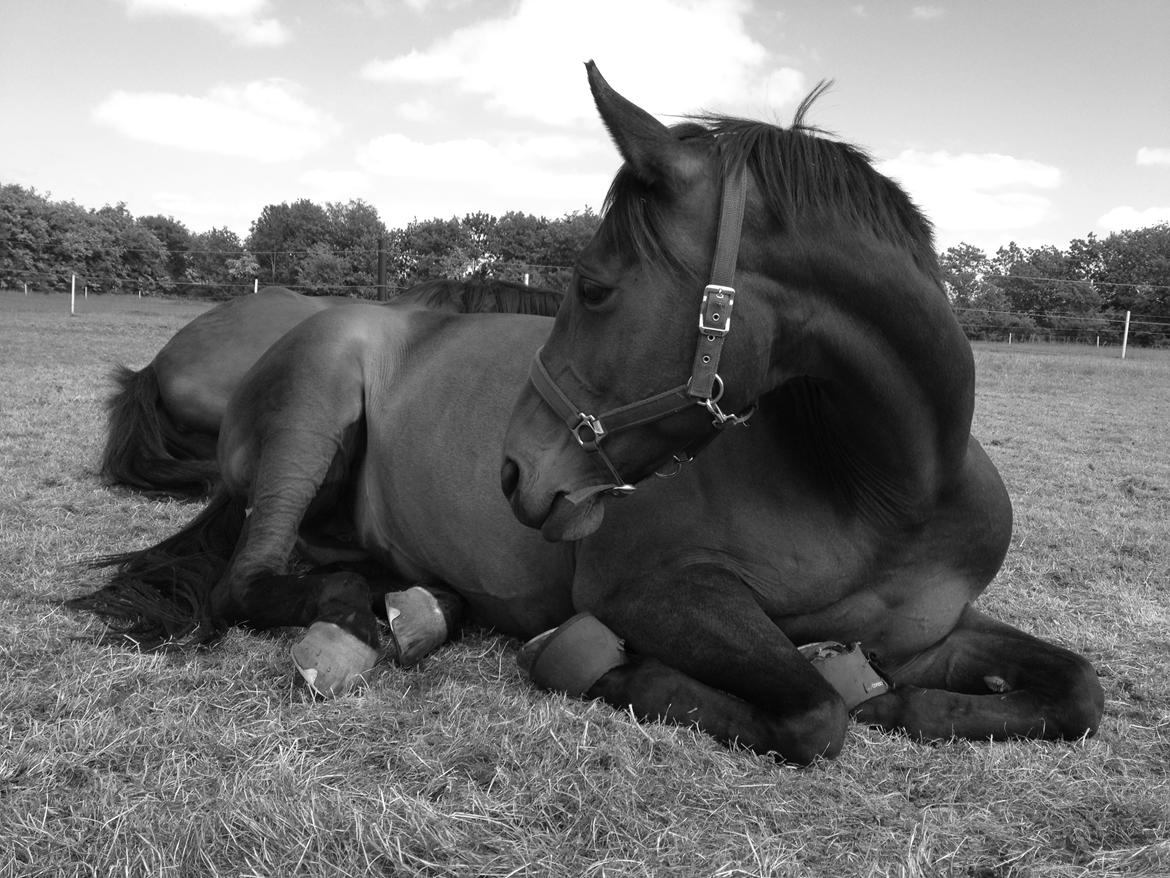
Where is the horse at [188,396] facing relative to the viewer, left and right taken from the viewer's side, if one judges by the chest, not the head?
facing to the right of the viewer

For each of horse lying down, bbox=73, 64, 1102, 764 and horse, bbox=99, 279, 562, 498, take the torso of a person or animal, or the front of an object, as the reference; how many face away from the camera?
0

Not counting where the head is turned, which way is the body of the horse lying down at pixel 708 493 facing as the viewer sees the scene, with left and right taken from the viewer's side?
facing the viewer and to the right of the viewer

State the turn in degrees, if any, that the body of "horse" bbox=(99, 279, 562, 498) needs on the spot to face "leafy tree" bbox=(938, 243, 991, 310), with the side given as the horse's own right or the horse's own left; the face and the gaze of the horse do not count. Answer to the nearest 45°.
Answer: approximately 45° to the horse's own left

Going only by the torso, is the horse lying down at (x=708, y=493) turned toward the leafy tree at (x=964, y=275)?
no
